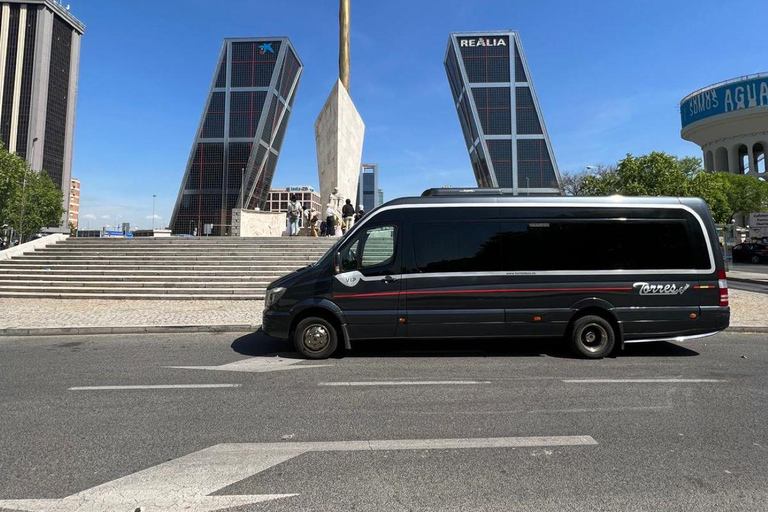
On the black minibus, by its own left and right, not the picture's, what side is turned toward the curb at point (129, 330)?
front

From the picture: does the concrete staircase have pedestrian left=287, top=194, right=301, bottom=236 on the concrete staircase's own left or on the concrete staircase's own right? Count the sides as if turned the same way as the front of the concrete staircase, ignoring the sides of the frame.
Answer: on the concrete staircase's own left

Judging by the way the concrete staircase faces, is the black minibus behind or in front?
in front

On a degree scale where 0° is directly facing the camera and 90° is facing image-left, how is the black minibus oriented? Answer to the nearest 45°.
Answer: approximately 90°

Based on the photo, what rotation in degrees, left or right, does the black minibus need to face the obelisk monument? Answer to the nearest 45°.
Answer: approximately 45° to its right

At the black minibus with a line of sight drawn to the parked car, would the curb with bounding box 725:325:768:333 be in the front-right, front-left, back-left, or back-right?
front-right

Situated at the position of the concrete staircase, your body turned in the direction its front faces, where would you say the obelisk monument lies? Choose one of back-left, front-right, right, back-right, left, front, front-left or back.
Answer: back-left

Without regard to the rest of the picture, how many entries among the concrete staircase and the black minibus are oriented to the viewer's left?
1

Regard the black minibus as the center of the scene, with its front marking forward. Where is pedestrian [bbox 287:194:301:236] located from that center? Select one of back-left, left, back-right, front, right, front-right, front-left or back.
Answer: front-right

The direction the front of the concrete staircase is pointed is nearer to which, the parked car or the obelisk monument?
the parked car

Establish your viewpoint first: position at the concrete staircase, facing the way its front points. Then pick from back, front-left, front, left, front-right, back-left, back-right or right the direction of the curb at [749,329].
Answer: front-left

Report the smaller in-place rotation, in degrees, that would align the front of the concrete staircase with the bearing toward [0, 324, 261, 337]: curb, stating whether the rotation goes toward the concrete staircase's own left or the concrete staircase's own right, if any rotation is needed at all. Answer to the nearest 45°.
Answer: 0° — it already faces it

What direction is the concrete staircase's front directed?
toward the camera

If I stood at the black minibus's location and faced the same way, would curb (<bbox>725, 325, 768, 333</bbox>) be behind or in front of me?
behind

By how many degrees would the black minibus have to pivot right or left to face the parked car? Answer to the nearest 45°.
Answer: approximately 135° to its right
